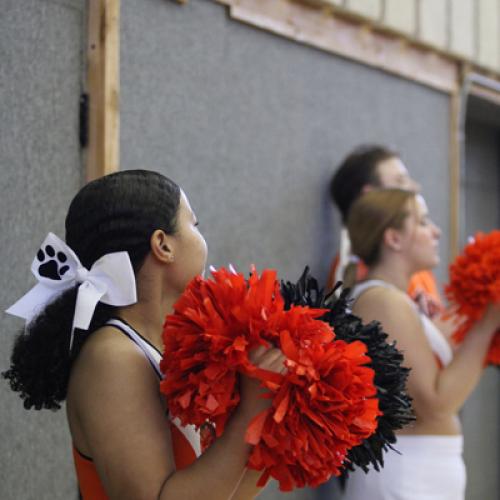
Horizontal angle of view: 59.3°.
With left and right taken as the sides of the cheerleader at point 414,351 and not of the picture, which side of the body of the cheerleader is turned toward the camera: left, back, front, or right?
right

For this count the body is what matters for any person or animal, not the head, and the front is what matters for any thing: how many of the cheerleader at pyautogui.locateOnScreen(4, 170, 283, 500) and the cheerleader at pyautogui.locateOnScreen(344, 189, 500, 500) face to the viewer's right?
2

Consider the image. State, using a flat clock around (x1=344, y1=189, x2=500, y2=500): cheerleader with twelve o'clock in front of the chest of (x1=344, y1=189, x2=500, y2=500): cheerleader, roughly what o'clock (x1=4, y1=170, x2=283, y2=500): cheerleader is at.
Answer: (x1=4, y1=170, x2=283, y2=500): cheerleader is roughly at 4 o'clock from (x1=344, y1=189, x2=500, y2=500): cheerleader.

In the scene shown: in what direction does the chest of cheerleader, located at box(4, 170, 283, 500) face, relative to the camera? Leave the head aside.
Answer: to the viewer's right

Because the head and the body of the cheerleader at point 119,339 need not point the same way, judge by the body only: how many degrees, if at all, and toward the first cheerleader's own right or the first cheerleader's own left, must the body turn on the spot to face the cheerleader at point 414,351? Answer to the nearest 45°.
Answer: approximately 45° to the first cheerleader's own left

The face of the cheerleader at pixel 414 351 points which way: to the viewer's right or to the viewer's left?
to the viewer's right
